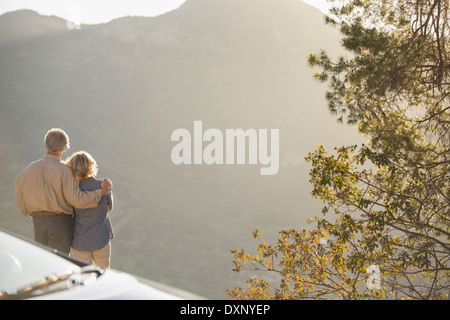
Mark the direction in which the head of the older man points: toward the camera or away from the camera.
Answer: away from the camera

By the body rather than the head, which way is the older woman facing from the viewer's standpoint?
away from the camera

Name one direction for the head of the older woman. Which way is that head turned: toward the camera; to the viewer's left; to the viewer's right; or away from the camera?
away from the camera
